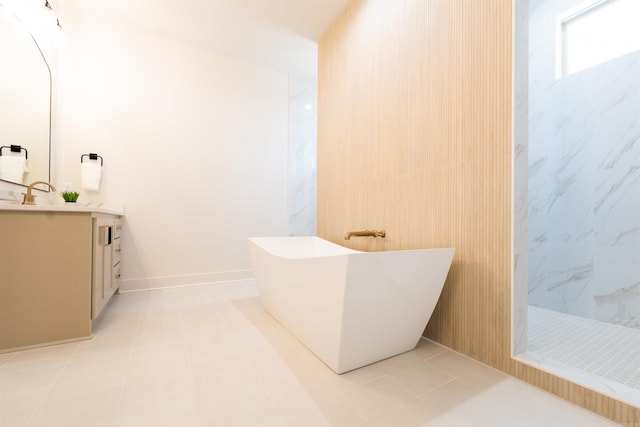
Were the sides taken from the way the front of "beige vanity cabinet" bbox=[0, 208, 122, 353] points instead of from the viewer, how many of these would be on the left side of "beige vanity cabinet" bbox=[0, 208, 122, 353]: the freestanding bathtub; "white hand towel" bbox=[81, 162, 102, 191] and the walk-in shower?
1

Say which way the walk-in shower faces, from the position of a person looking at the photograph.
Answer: facing the viewer and to the left of the viewer

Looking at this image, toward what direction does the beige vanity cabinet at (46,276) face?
to the viewer's right
